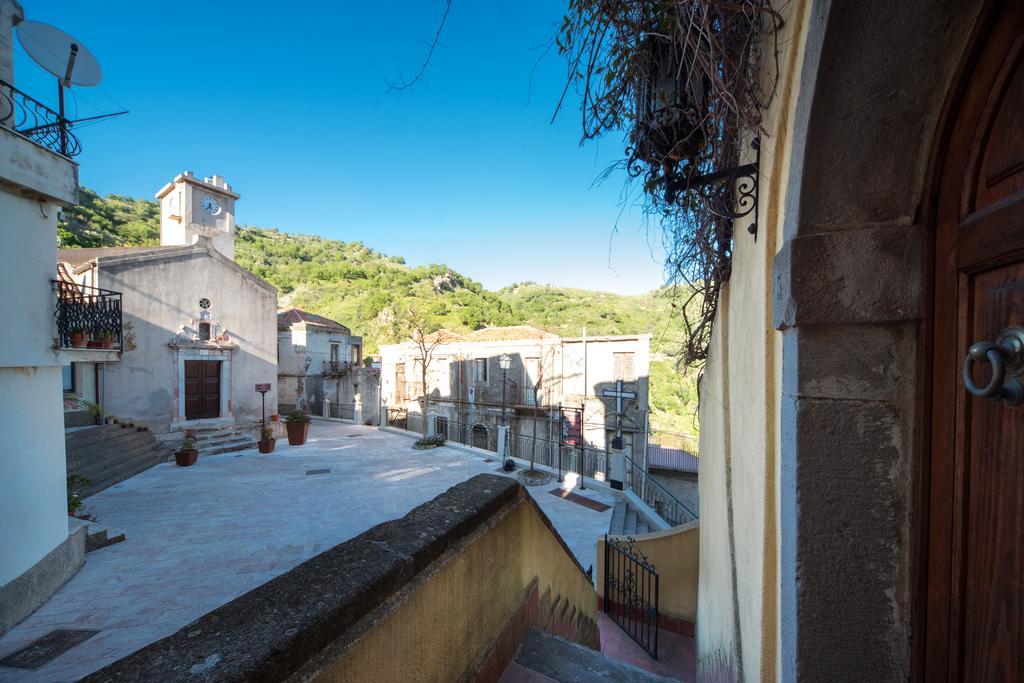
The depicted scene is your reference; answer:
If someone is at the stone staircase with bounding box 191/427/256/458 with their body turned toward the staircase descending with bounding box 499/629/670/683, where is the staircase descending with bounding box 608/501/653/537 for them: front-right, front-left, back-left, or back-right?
front-left

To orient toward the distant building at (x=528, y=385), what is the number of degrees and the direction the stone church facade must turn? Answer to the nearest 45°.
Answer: approximately 45° to its left

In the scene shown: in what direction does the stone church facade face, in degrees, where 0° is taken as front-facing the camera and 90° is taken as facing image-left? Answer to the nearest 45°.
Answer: approximately 315°

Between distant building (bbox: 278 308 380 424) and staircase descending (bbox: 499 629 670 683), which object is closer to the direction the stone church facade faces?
the staircase descending

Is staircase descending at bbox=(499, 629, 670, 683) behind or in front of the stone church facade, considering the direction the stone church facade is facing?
in front

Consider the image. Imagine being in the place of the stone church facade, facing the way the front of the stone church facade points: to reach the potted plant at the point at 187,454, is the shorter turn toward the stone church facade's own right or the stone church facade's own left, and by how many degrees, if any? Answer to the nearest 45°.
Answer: approximately 45° to the stone church facade's own right

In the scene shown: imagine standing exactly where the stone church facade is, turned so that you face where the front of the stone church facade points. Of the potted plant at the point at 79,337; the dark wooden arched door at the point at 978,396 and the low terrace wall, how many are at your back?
0

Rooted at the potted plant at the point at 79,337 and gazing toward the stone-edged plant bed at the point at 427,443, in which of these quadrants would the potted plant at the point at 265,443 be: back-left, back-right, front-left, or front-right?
front-left

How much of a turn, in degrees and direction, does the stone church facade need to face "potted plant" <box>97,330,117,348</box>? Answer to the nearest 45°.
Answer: approximately 45° to its right

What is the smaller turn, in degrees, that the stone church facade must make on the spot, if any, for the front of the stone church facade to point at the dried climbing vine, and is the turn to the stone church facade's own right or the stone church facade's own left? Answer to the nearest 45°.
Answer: approximately 45° to the stone church facade's own right

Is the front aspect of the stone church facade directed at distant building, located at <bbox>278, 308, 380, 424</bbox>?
no
